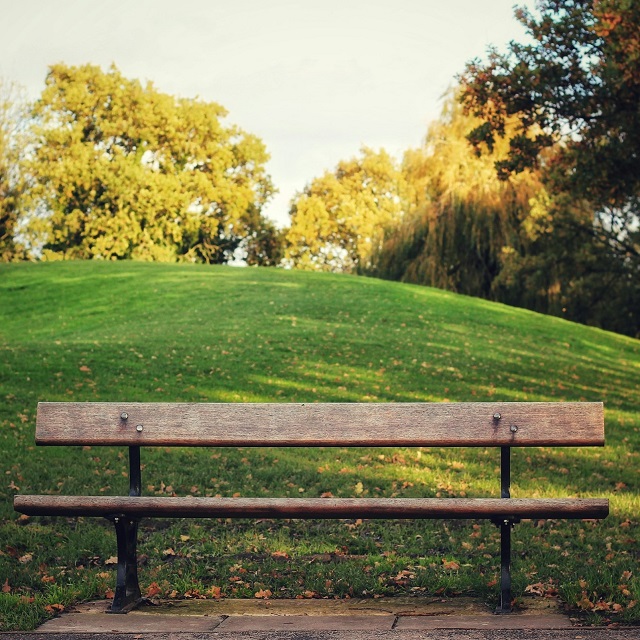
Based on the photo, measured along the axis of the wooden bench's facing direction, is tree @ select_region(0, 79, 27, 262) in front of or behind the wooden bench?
behind

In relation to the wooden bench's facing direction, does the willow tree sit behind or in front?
behind

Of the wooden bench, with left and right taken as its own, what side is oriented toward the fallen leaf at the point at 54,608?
right

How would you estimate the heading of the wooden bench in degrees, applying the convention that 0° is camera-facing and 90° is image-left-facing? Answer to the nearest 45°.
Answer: approximately 0°
